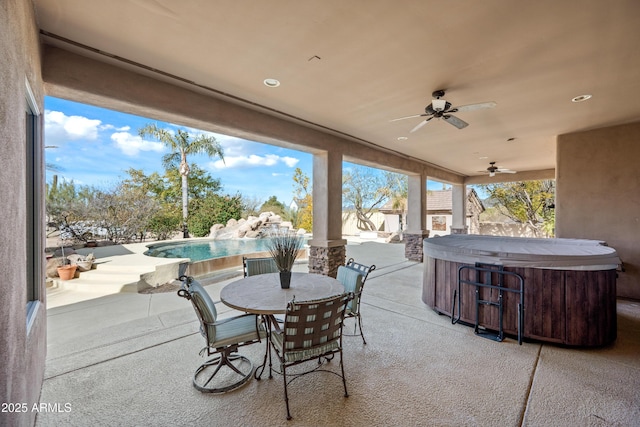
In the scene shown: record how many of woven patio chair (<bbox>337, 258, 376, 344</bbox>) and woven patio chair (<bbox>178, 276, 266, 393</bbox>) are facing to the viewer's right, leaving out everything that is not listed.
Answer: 1

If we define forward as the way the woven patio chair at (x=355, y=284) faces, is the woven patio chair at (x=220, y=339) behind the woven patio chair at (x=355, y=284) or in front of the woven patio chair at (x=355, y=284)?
in front

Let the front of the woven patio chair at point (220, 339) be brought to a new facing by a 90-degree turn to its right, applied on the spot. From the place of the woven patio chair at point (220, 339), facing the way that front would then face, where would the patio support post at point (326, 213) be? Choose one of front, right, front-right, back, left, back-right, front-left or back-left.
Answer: back-left

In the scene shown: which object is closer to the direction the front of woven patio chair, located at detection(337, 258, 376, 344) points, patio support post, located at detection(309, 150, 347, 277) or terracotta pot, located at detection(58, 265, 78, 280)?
the terracotta pot

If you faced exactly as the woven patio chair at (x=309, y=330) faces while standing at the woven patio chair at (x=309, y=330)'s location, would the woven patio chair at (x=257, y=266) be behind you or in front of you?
in front

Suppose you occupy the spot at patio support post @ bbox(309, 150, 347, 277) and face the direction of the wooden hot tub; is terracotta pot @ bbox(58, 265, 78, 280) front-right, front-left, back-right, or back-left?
back-right

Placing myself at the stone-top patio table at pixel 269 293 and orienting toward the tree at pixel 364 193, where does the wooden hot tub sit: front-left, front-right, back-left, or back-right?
front-right

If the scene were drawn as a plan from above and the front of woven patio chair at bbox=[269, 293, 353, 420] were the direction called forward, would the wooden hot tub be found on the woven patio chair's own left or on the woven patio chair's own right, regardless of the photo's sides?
on the woven patio chair's own right

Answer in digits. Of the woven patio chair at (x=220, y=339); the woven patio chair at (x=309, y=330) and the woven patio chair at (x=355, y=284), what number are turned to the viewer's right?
1

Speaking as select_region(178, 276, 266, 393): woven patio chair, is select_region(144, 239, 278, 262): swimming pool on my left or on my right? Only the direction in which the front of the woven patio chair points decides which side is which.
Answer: on my left

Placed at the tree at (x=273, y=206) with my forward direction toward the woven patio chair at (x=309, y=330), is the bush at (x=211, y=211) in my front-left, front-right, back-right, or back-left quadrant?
front-right

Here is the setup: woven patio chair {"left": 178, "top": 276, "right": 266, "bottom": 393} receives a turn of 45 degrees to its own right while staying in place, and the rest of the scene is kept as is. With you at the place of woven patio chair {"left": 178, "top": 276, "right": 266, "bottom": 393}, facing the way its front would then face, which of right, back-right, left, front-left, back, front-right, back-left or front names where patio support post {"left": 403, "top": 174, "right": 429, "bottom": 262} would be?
left

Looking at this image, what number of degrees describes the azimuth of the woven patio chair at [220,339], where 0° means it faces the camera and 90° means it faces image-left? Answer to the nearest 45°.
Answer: approximately 270°

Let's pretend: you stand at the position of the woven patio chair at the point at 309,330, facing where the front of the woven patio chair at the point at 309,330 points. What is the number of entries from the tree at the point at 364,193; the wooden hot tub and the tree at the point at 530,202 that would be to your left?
0

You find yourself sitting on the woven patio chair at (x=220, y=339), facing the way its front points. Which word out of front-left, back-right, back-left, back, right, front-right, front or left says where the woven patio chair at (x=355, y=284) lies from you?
front

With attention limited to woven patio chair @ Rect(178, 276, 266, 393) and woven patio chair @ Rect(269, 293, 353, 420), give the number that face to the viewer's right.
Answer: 1

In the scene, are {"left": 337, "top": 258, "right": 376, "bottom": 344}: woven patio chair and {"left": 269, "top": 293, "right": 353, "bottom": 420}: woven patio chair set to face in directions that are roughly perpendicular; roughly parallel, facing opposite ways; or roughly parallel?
roughly perpendicular

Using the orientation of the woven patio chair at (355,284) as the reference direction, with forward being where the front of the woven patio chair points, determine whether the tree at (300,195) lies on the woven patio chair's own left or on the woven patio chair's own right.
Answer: on the woven patio chair's own right

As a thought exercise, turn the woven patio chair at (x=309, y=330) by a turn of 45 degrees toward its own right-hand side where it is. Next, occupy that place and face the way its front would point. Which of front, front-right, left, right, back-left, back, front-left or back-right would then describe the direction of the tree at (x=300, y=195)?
front
